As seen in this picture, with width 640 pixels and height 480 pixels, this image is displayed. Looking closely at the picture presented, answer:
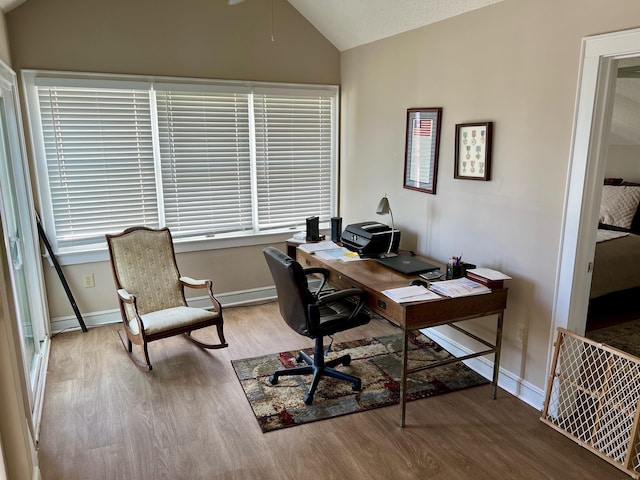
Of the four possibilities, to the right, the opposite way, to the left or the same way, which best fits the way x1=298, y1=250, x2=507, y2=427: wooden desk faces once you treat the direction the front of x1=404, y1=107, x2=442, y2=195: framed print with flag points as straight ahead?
the same way

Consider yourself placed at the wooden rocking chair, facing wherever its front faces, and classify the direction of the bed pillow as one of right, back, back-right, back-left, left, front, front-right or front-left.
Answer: front-left

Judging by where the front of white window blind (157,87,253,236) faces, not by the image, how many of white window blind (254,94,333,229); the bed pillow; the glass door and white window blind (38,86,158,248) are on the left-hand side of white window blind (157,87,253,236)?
2

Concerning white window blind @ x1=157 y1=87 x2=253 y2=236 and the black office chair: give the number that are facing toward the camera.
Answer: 1

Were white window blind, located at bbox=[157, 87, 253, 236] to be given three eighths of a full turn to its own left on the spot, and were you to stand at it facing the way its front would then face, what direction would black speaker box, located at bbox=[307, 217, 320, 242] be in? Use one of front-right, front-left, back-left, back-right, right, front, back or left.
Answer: right

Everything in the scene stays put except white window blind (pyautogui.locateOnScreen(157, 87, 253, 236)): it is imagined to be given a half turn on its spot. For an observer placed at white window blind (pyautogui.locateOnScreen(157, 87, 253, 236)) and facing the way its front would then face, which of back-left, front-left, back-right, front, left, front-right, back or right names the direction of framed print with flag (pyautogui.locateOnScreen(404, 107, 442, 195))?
back-right

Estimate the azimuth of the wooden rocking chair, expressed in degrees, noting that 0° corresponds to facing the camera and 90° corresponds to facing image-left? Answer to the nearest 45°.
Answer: approximately 315°

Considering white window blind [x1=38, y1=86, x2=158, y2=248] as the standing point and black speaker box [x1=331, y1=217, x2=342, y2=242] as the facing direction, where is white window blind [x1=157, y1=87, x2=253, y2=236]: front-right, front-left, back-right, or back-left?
front-left

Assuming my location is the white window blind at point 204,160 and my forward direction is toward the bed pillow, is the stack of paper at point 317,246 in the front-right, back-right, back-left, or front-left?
front-right

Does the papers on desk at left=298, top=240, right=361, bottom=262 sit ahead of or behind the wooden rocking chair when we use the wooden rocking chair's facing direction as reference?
ahead

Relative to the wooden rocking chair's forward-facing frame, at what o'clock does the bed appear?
The bed is roughly at 11 o'clock from the wooden rocking chair.

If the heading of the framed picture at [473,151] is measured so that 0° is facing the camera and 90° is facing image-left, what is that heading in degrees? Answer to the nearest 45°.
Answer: approximately 45°

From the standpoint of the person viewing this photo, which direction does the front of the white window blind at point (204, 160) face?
facing the viewer

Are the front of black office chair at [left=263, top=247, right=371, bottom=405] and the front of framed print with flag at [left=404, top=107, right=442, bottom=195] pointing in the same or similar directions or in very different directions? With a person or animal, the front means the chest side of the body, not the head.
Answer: very different directions

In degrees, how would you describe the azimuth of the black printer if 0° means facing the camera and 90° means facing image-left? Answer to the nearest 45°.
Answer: approximately 45°

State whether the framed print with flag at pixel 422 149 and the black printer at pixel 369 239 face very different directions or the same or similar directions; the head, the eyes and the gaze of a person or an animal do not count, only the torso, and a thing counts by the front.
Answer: same or similar directions

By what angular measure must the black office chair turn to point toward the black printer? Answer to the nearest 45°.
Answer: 0° — it already faces it

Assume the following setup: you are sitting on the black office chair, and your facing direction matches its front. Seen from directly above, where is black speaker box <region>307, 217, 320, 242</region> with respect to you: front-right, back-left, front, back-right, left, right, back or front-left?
front-left

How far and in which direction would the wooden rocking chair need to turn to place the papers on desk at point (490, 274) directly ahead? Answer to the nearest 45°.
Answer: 0° — it already faces it

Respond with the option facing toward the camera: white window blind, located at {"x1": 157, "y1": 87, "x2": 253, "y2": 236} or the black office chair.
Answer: the white window blind

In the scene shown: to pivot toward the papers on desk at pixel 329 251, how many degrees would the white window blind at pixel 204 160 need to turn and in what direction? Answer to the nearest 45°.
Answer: approximately 45° to its left
